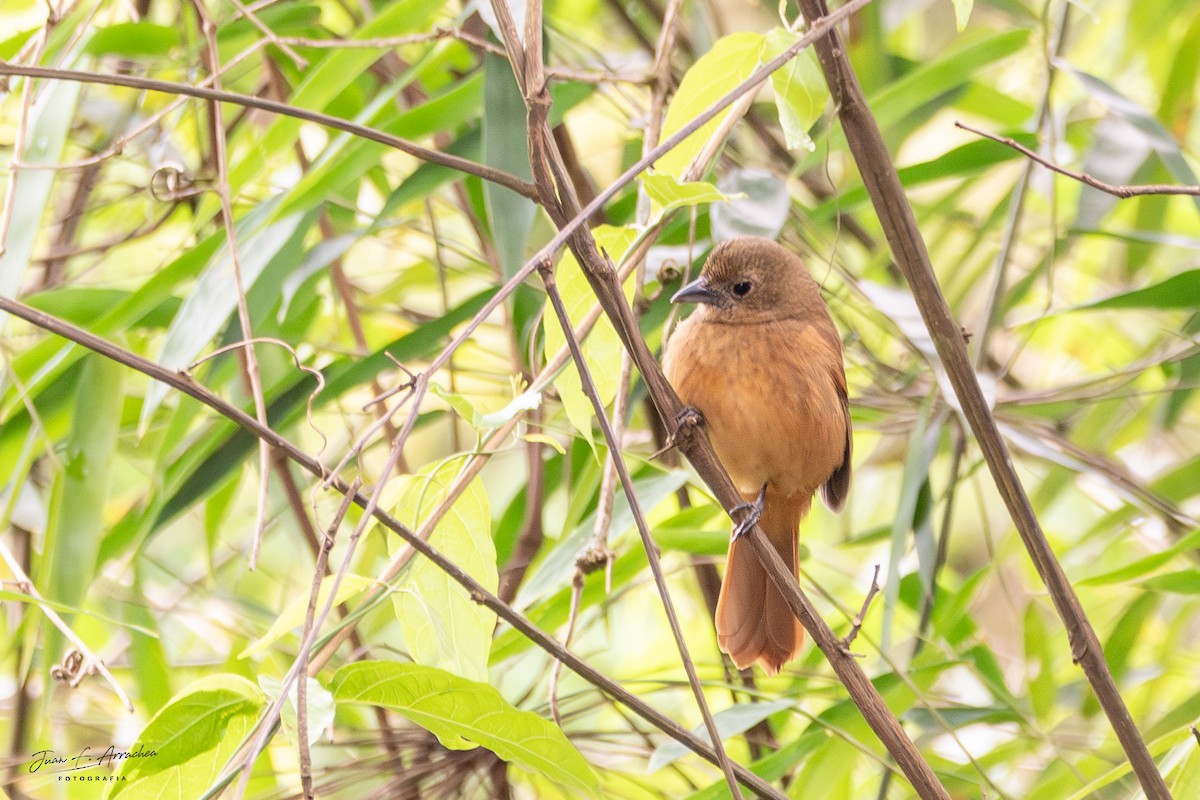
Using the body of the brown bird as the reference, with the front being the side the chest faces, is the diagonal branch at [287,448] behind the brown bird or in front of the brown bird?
in front

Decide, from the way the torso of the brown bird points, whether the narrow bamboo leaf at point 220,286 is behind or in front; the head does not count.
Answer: in front

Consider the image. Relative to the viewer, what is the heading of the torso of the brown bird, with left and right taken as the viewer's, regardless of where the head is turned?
facing the viewer and to the left of the viewer

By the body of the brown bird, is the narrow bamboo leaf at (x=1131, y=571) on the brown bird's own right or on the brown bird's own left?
on the brown bird's own left

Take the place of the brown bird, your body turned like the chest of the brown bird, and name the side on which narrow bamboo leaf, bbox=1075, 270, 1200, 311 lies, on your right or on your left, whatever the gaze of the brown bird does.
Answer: on your left
